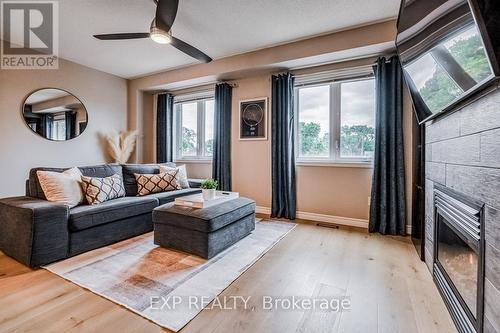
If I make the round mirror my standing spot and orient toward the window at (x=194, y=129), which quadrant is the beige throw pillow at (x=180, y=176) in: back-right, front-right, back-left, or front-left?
front-right

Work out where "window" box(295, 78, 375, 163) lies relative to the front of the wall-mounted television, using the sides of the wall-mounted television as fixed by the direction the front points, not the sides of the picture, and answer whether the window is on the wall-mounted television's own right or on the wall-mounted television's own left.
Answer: on the wall-mounted television's own right

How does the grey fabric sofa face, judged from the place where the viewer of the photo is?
facing the viewer and to the right of the viewer

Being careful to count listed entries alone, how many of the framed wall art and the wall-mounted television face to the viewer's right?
0

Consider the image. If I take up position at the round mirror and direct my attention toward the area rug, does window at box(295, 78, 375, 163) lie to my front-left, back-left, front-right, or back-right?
front-left

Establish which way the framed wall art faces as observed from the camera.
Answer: facing the viewer and to the left of the viewer

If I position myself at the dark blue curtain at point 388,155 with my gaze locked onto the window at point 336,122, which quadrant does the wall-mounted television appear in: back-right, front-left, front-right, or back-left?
back-left

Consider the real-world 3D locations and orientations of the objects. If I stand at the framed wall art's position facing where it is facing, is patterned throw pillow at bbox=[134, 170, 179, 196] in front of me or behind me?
in front

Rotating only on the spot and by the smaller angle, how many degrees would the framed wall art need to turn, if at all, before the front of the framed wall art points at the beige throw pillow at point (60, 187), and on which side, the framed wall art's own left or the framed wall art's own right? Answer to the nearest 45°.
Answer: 0° — it already faces it

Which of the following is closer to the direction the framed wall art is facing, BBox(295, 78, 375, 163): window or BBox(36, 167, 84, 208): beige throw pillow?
the beige throw pillow

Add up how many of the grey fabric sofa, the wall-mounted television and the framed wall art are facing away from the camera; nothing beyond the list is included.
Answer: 0

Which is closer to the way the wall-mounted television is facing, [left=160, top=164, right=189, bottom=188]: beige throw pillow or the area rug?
the area rug
